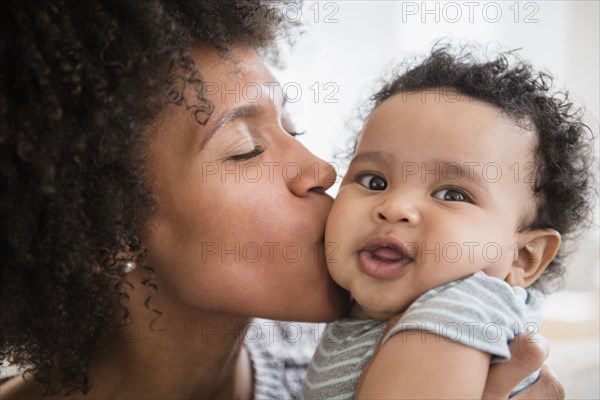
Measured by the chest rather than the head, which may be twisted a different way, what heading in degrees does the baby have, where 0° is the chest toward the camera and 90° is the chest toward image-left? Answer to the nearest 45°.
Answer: approximately 45°

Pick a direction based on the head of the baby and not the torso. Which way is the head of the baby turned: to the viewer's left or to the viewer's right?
to the viewer's left

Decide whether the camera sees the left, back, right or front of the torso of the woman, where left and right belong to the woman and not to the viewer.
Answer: right
